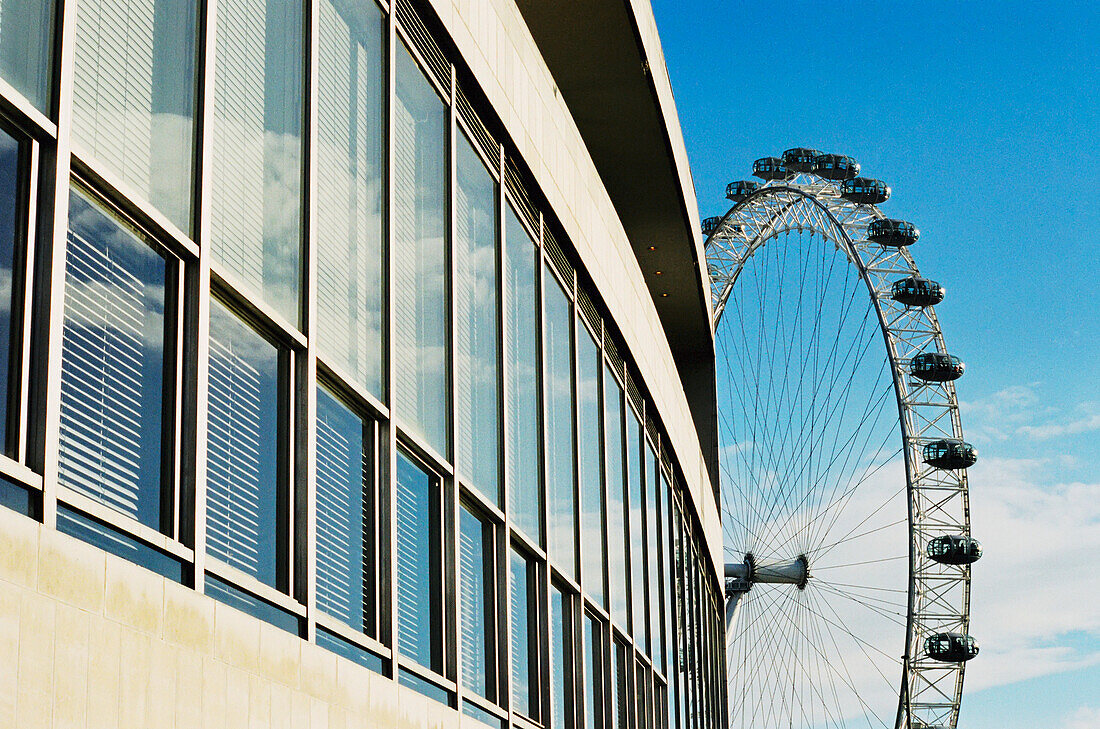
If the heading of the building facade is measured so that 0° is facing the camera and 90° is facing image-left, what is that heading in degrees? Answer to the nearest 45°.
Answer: approximately 315°
